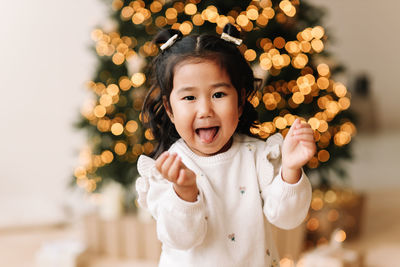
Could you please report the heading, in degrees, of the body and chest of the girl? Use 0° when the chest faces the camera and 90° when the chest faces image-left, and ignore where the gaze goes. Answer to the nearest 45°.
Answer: approximately 0°

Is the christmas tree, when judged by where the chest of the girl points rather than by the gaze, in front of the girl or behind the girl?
behind
